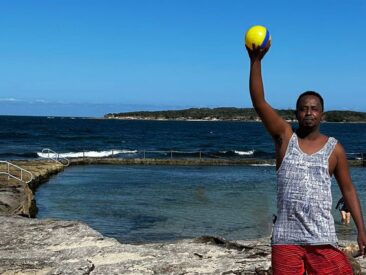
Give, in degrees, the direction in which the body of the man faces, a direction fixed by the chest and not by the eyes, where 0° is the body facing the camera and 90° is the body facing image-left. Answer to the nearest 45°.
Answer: approximately 0°
